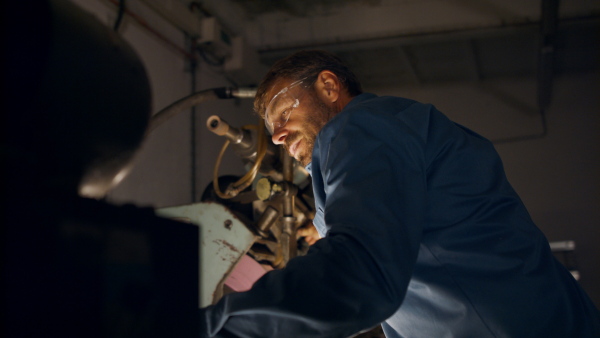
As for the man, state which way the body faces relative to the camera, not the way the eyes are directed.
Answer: to the viewer's left

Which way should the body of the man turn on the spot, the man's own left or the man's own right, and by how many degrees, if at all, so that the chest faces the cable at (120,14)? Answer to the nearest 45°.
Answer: approximately 45° to the man's own right

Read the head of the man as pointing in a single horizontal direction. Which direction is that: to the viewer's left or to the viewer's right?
to the viewer's left
